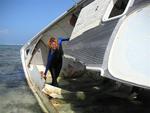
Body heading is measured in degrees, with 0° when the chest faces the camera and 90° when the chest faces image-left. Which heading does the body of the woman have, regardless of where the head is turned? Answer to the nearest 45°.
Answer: approximately 0°
